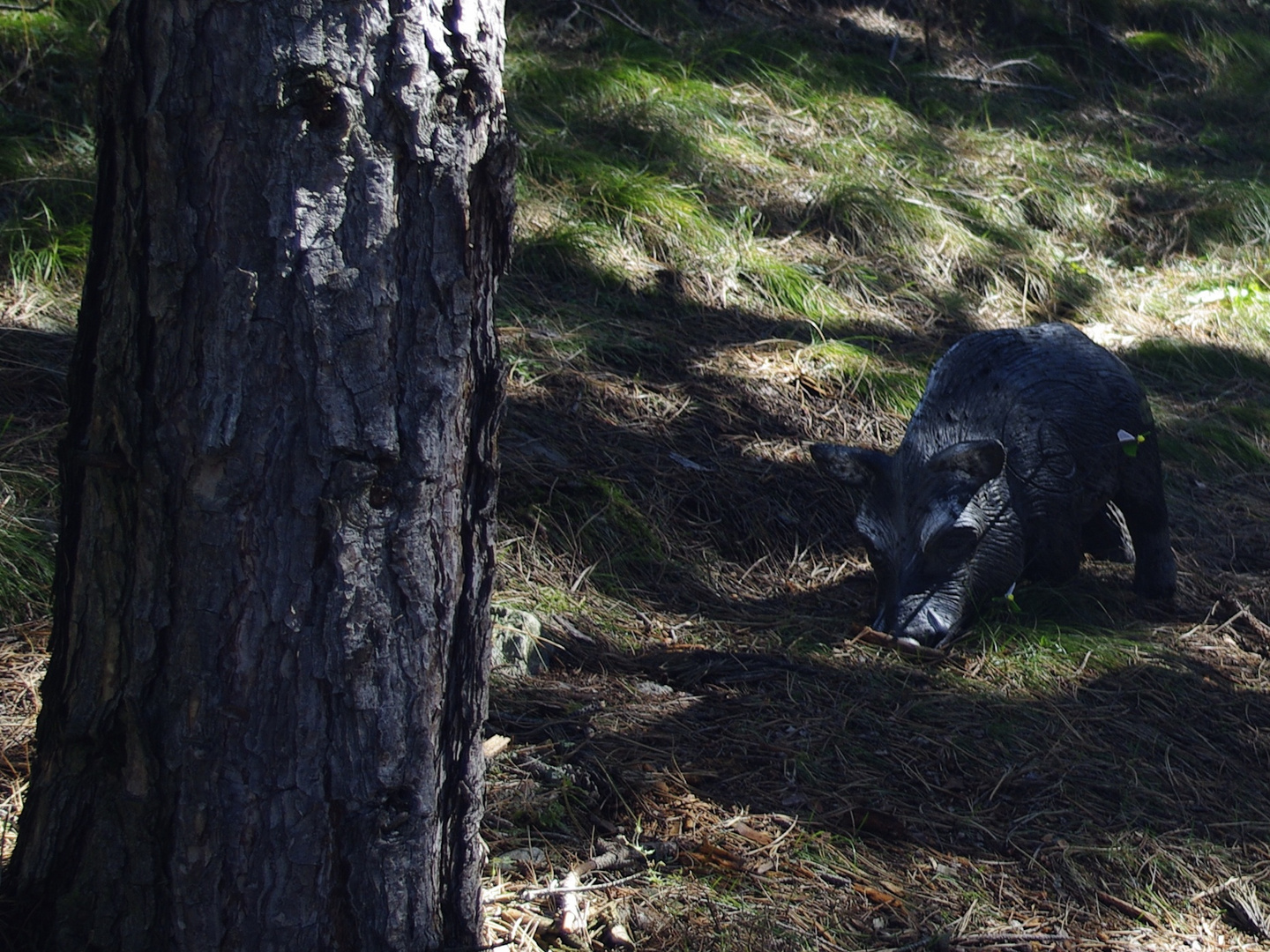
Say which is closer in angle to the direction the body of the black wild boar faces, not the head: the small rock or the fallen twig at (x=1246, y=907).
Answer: the small rock

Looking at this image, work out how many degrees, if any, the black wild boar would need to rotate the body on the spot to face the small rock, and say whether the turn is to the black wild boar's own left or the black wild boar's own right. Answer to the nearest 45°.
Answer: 0° — it already faces it

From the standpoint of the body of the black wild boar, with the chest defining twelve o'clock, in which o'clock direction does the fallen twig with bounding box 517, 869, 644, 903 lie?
The fallen twig is roughly at 11 o'clock from the black wild boar.

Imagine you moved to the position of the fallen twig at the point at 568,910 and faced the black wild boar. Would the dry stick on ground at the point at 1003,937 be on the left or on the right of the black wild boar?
right

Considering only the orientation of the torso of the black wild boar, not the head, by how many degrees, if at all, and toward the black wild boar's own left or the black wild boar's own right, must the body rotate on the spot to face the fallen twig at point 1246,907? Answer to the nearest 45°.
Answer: approximately 45° to the black wild boar's own left

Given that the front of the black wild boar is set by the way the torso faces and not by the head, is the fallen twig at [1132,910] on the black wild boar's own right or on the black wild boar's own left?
on the black wild boar's own left

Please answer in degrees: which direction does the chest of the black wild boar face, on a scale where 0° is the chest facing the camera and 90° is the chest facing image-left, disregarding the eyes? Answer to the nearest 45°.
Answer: approximately 45°

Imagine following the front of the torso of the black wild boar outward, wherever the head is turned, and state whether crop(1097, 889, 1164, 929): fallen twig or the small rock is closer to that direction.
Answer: the small rock

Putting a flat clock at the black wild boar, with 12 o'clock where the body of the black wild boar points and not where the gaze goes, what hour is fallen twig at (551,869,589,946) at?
The fallen twig is roughly at 11 o'clock from the black wild boar.

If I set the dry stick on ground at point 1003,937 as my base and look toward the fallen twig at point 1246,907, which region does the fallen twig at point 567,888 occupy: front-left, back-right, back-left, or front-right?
back-left
